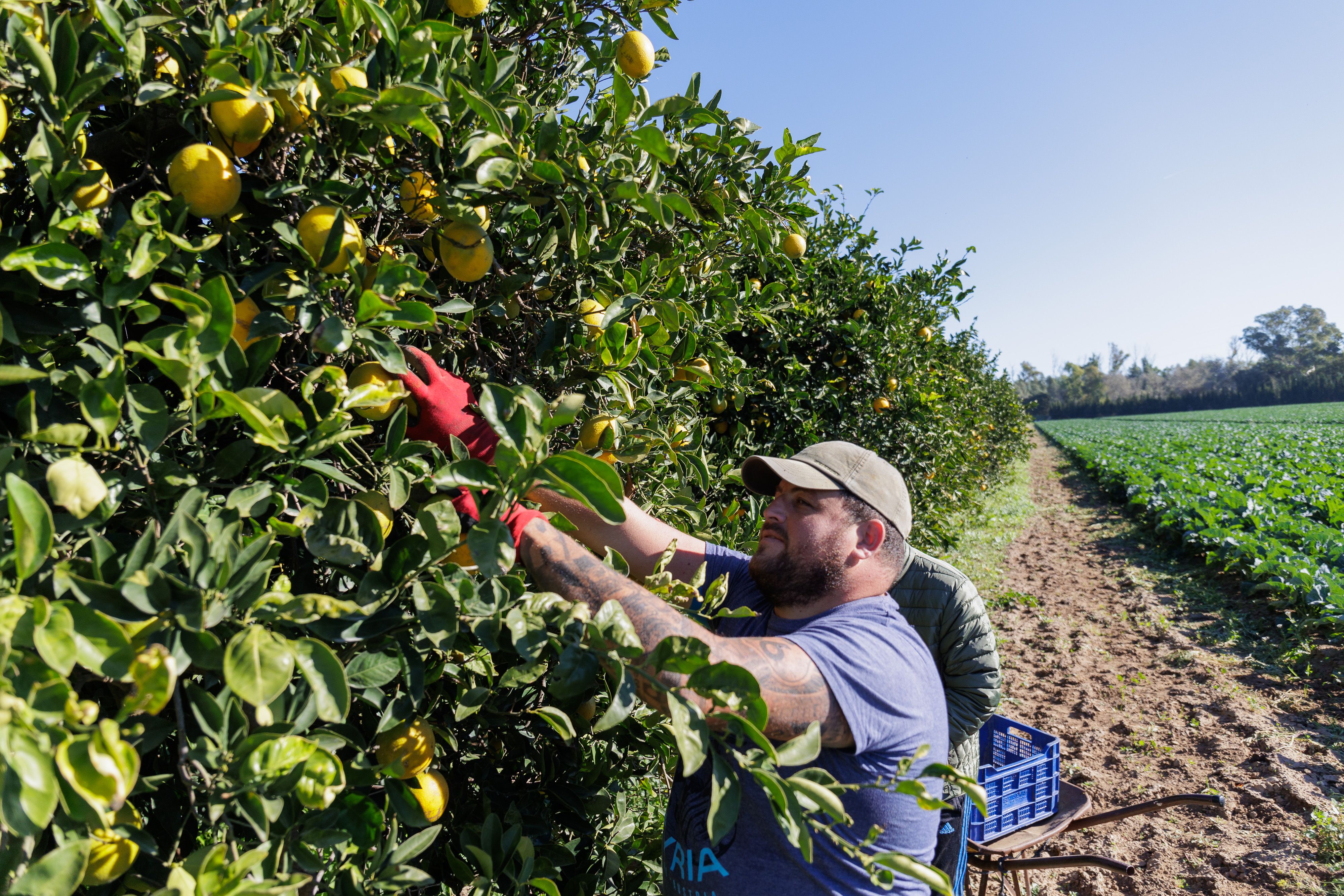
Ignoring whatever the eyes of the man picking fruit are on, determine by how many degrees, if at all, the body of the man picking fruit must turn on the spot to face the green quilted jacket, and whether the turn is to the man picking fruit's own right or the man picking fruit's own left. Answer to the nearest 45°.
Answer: approximately 180°

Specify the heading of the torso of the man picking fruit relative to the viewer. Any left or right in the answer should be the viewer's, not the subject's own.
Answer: facing the viewer and to the left of the viewer

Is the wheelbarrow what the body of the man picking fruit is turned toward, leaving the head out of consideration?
no

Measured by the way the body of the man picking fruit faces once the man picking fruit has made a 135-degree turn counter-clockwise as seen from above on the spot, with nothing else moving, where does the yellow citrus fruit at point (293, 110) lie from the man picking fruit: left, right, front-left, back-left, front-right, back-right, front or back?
back-right

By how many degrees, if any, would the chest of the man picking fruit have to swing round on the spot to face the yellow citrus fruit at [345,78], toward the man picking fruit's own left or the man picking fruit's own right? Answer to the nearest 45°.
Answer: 0° — they already face it
